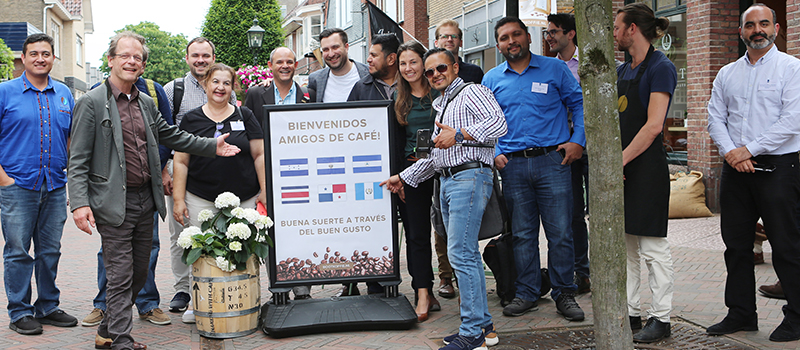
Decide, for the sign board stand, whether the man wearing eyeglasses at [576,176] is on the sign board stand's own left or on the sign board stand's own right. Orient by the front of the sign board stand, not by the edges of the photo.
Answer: on the sign board stand's own left

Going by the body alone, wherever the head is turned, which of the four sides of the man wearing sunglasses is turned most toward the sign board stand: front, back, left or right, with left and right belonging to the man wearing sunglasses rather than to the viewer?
right

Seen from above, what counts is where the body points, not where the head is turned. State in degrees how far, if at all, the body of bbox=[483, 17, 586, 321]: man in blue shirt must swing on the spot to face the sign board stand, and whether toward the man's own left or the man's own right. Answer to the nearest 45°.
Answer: approximately 90° to the man's own right

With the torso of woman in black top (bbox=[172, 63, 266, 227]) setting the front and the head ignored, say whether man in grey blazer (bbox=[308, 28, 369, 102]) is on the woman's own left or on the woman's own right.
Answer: on the woman's own left

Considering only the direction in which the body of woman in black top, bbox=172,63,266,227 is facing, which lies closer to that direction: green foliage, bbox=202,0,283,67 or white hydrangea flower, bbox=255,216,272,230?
the white hydrangea flower

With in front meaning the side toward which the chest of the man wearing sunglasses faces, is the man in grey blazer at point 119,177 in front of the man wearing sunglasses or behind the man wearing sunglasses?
in front

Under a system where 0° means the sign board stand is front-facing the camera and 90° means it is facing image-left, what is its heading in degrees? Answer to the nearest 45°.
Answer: approximately 0°

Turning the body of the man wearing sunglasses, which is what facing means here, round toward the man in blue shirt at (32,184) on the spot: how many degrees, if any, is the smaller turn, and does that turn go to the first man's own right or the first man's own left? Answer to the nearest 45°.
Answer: approximately 45° to the first man's own right

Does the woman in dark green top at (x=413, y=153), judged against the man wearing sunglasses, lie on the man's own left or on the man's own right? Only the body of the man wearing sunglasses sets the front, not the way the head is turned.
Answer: on the man's own right

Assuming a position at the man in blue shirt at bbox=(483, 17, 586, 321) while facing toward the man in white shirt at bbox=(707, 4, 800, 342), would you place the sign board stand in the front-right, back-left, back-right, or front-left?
back-right

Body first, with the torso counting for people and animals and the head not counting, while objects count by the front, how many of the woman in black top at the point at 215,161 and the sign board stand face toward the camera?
2
